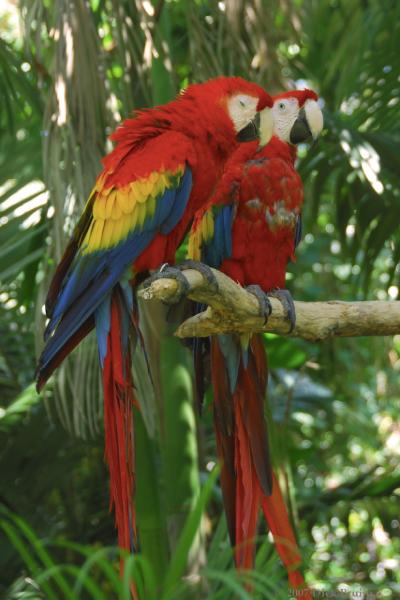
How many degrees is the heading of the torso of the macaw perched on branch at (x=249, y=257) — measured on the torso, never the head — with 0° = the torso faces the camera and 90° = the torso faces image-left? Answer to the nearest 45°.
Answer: approximately 315°
